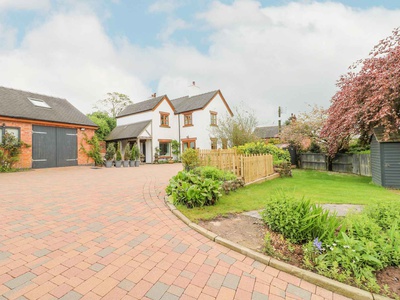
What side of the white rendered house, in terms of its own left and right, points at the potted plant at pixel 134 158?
front

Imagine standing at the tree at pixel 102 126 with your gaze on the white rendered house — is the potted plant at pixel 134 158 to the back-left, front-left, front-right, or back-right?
front-right

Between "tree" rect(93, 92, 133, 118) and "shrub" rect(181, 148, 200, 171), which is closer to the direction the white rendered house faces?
the shrub

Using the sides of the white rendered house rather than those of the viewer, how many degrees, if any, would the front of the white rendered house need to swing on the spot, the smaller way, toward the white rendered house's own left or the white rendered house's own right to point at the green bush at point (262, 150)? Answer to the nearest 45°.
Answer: approximately 45° to the white rendered house's own left

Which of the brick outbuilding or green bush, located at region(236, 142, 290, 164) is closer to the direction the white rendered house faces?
the brick outbuilding

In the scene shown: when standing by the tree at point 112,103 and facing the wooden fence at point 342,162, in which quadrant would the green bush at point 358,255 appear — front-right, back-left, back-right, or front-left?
front-right

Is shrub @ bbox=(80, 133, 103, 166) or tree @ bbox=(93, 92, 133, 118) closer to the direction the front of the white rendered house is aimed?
the shrub

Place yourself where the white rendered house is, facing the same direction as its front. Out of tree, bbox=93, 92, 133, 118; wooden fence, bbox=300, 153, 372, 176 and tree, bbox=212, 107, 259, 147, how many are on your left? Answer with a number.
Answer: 2

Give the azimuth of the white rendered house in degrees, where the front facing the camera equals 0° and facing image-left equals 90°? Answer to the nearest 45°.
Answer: approximately 45°

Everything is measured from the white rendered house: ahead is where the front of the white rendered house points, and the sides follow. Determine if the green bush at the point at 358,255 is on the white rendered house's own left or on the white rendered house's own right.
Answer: on the white rendered house's own left

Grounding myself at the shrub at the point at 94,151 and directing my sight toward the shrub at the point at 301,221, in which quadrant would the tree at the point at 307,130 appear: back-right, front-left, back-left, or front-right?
front-left

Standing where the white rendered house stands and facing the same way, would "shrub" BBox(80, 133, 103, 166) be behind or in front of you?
in front

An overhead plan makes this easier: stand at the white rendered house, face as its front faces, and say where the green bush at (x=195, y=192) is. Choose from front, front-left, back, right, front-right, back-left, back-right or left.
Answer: front-left

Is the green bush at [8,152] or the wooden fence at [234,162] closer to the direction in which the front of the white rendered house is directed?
the green bush

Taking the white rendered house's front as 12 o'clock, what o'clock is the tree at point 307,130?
The tree is roughly at 9 o'clock from the white rendered house.

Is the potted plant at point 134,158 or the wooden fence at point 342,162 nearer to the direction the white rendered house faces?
the potted plant

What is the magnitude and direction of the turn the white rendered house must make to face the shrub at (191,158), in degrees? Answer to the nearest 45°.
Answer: approximately 45° to its left

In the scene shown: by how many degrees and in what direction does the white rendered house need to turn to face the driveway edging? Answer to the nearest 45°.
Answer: approximately 45° to its left
